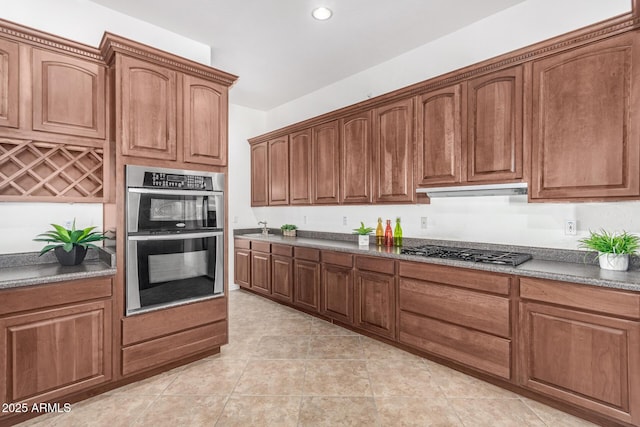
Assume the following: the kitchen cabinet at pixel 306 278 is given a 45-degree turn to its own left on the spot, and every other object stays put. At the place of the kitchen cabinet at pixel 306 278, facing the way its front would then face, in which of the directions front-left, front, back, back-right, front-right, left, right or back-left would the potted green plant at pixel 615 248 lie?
front-left

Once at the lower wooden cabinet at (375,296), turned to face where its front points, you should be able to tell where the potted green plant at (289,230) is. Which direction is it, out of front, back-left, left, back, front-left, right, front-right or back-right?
right

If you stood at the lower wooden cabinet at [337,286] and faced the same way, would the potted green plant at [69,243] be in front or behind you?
in front

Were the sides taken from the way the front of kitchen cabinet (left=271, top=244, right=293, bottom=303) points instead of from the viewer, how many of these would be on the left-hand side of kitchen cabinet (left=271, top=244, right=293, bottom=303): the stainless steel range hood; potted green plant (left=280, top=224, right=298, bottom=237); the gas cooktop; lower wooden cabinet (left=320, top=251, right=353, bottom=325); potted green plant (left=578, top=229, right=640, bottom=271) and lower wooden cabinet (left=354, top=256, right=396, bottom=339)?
5

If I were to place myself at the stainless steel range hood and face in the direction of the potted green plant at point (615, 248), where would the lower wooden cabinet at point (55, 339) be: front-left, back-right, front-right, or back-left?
back-right

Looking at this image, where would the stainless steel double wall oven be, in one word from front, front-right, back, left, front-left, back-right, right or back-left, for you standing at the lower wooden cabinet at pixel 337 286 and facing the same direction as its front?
front

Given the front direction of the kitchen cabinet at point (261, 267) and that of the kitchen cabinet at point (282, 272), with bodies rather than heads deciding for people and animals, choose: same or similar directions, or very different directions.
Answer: same or similar directions

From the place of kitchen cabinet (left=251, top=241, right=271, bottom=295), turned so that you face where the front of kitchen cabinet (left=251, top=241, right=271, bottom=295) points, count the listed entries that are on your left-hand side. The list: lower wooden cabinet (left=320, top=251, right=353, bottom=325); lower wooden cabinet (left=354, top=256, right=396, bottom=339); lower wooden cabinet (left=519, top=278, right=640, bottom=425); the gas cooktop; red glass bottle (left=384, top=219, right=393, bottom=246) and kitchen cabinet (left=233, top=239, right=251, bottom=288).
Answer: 5

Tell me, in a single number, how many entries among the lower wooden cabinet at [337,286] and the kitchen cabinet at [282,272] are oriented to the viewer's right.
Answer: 0

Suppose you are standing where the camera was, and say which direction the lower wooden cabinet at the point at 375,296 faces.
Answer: facing the viewer and to the left of the viewer

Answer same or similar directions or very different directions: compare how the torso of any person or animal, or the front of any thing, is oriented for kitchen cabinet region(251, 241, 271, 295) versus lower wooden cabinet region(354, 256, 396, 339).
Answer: same or similar directions

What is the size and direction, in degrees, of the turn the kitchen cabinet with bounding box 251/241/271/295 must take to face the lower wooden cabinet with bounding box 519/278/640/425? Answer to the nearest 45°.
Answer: approximately 90° to its left

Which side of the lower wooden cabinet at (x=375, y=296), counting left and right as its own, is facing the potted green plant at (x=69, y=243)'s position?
front

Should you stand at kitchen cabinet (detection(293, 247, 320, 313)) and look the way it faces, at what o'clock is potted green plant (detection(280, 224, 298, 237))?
The potted green plant is roughly at 4 o'clock from the kitchen cabinet.

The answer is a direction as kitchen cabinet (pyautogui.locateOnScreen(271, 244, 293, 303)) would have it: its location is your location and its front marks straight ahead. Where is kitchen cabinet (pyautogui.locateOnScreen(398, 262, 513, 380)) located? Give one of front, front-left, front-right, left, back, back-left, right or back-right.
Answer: left

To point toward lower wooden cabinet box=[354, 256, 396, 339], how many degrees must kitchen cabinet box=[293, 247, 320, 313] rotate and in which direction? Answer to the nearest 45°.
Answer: approximately 90° to its left

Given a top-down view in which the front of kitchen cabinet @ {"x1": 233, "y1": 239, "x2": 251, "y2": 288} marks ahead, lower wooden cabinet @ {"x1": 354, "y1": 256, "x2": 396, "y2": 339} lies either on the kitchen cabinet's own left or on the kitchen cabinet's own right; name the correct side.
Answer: on the kitchen cabinet's own left

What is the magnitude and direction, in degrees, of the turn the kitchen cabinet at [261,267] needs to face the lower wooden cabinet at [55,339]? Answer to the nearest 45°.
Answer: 0° — it already faces it
